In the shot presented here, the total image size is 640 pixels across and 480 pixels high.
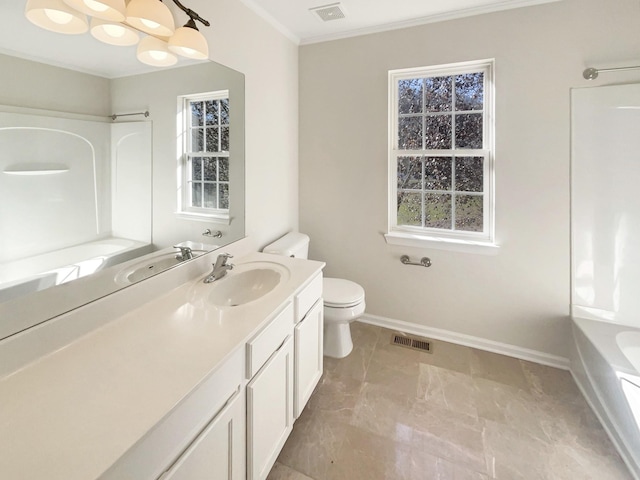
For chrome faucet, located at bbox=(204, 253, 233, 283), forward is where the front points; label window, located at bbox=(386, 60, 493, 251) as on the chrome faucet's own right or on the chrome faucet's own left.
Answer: on the chrome faucet's own left

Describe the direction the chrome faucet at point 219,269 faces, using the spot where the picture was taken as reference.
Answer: facing the viewer and to the right of the viewer

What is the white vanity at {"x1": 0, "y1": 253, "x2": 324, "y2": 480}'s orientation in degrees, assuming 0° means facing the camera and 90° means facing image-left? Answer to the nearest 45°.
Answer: approximately 315°

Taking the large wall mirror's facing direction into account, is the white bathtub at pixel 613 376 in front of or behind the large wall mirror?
in front

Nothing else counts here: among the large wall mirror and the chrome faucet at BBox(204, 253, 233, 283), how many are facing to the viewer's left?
0

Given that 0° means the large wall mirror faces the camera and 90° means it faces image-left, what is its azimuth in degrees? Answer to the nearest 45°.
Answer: approximately 315°
